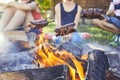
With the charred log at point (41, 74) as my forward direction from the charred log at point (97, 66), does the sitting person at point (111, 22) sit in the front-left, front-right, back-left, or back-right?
back-right

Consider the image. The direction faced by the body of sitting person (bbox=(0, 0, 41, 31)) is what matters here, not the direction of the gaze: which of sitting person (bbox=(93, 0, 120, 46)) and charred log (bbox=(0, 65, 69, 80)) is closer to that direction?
the charred log
